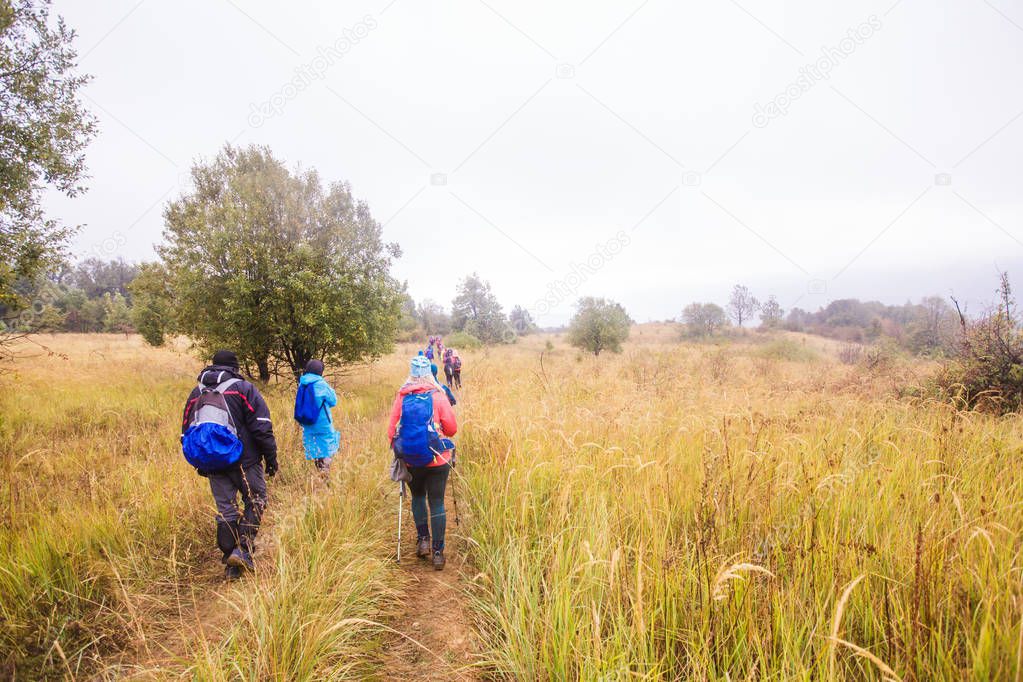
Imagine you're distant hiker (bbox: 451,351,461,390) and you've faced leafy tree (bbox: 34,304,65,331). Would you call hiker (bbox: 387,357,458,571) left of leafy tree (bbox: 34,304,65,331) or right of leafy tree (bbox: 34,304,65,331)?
left

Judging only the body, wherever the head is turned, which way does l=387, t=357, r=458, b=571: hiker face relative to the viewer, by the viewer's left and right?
facing away from the viewer

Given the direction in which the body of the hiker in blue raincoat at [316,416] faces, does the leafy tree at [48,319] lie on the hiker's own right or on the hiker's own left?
on the hiker's own left

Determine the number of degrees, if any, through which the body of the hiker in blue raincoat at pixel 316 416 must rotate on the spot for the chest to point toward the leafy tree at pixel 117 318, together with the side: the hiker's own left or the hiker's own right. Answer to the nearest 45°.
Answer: approximately 45° to the hiker's own left

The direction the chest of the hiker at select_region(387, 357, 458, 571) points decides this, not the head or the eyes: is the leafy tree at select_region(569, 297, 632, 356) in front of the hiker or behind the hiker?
in front

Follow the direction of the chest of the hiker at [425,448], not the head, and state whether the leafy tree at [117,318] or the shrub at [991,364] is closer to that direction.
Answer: the leafy tree

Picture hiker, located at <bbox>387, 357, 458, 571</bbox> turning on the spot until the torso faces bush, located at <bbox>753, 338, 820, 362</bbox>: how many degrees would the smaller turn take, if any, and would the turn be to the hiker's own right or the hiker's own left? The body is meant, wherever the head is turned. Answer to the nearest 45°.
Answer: approximately 45° to the hiker's own right

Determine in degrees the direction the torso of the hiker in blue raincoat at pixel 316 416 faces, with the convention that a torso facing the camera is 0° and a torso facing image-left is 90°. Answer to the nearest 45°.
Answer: approximately 225°

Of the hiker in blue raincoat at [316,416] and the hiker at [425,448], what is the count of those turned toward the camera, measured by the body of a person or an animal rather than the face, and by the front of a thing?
0
